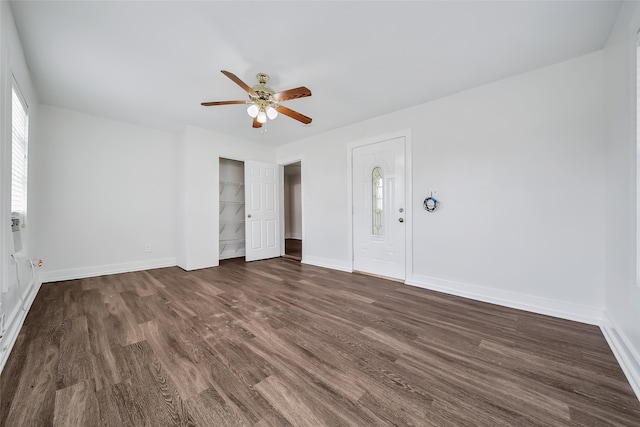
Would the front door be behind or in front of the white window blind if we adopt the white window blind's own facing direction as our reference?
in front

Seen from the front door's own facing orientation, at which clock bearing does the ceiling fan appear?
The ceiling fan is roughly at 12 o'clock from the front door.

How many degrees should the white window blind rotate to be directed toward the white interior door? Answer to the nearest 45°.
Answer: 0° — it already faces it

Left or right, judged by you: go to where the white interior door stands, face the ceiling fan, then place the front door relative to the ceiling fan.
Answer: left

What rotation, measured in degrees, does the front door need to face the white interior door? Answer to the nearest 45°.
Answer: approximately 45° to its right

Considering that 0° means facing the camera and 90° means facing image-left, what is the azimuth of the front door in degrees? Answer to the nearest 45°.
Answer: approximately 45°

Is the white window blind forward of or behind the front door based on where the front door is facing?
forward

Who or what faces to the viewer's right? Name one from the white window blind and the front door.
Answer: the white window blind

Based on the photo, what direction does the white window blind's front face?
to the viewer's right

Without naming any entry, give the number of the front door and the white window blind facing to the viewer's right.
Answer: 1

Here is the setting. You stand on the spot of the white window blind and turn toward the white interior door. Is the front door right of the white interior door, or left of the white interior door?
right
